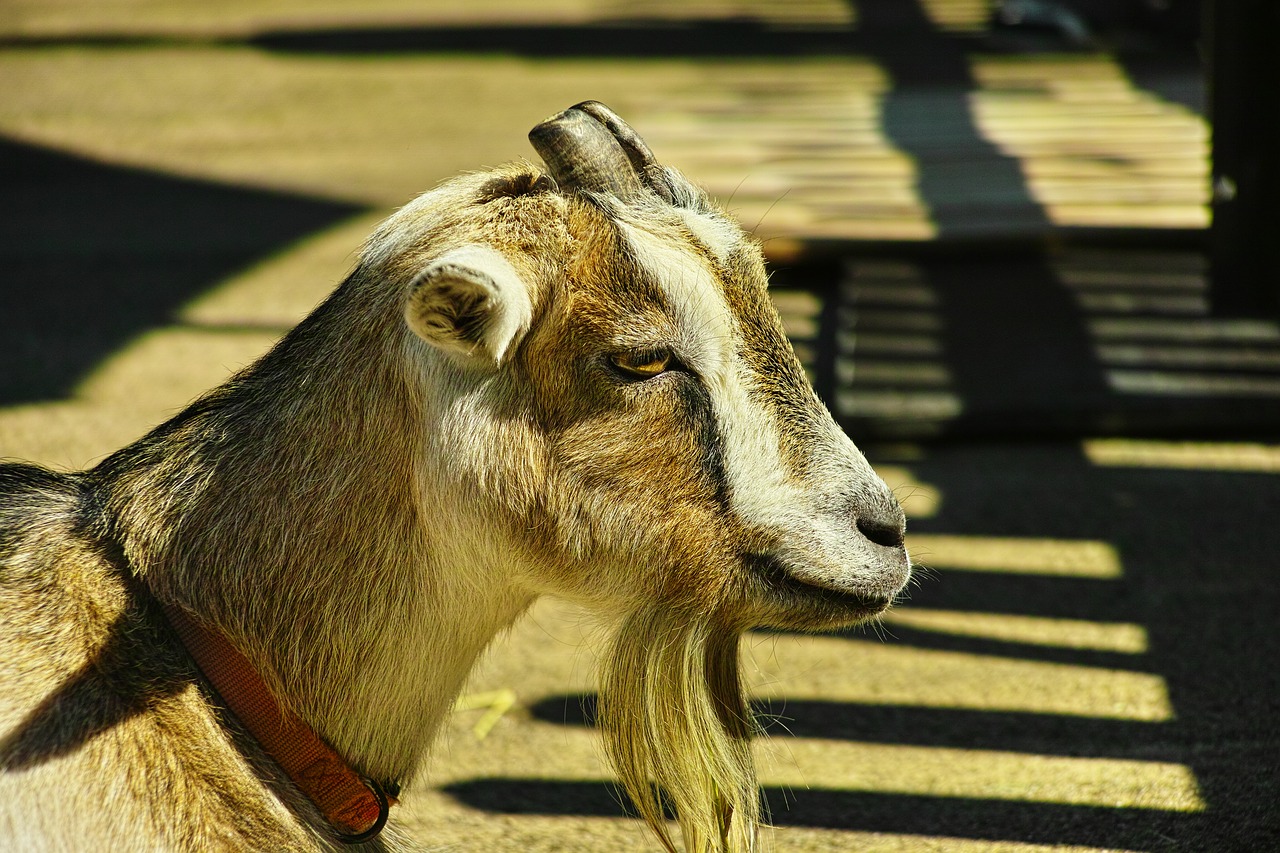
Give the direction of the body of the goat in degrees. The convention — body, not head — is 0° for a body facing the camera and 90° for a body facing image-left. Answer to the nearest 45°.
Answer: approximately 270°

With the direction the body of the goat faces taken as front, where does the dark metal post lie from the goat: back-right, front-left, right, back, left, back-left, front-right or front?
front-left
